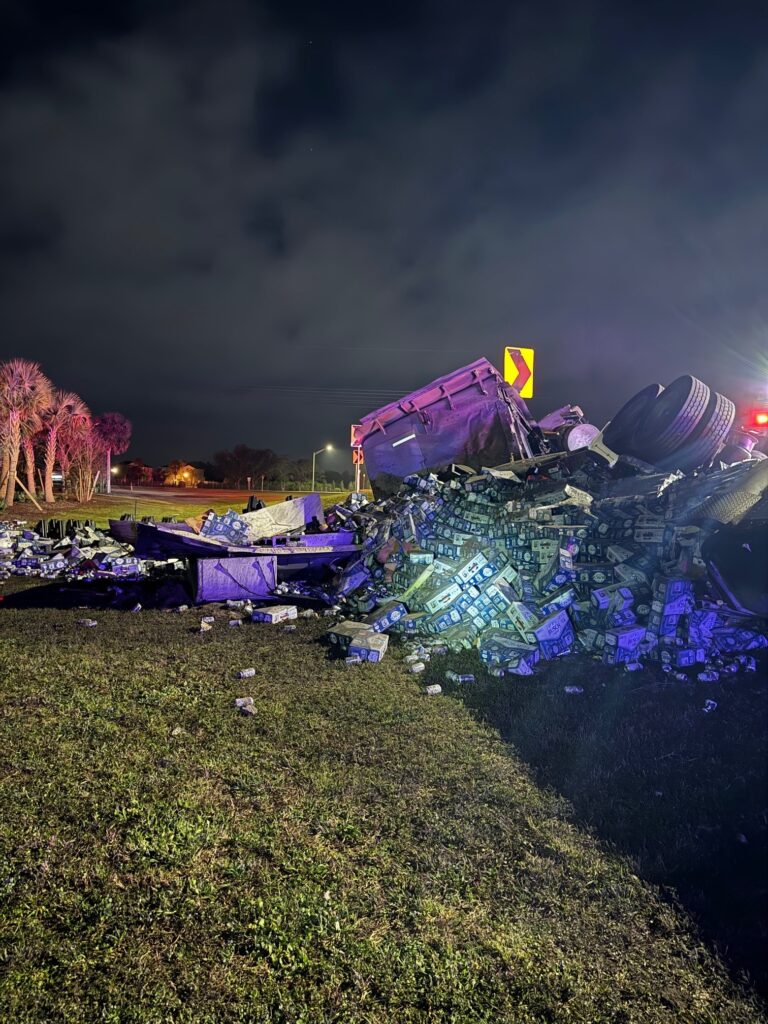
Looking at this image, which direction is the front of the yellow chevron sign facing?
toward the camera

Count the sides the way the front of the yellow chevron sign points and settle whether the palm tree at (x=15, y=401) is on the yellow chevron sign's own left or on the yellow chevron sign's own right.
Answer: on the yellow chevron sign's own right

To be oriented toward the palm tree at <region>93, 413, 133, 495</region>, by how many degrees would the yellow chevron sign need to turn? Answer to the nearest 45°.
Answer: approximately 135° to its right

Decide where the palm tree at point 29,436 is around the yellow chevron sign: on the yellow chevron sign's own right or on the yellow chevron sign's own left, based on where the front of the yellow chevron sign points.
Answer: on the yellow chevron sign's own right

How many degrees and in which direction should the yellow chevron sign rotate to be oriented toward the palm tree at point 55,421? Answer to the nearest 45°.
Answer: approximately 135° to its right
